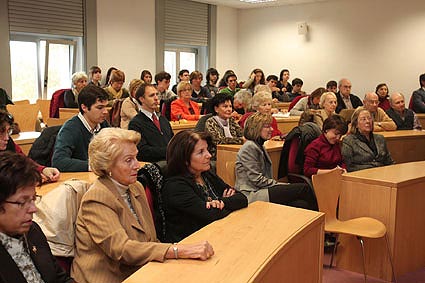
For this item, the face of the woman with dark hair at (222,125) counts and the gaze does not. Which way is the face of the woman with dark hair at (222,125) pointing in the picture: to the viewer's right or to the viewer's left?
to the viewer's right

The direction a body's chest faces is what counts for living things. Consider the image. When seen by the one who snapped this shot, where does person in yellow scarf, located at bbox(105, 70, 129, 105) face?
facing the viewer and to the right of the viewer

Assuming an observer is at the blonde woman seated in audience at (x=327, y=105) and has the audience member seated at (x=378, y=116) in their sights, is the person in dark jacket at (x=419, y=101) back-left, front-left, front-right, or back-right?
front-left

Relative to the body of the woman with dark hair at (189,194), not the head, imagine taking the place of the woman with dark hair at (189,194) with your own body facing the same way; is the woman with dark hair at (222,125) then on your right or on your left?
on your left

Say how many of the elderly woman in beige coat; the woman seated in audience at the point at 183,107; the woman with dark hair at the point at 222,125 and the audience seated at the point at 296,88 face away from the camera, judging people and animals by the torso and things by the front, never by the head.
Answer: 0

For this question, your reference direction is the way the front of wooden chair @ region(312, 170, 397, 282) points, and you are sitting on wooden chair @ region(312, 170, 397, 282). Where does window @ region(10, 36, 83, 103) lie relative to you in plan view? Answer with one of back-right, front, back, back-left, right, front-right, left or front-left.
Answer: back

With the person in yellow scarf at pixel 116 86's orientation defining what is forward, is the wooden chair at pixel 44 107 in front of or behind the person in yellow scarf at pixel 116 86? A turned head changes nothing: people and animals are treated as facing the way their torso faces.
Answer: behind

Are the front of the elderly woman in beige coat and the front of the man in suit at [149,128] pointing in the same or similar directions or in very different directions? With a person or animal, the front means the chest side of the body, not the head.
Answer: same or similar directions

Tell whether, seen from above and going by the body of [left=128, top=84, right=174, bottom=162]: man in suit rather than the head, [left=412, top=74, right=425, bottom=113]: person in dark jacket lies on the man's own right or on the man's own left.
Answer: on the man's own left

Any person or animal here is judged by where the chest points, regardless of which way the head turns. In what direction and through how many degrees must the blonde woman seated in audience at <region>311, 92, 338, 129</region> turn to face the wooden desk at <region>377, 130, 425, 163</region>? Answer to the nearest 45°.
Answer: approximately 45° to their left

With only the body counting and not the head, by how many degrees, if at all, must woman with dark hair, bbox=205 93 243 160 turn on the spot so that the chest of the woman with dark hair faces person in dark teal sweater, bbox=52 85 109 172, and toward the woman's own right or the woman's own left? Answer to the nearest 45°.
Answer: approximately 90° to the woman's own right
